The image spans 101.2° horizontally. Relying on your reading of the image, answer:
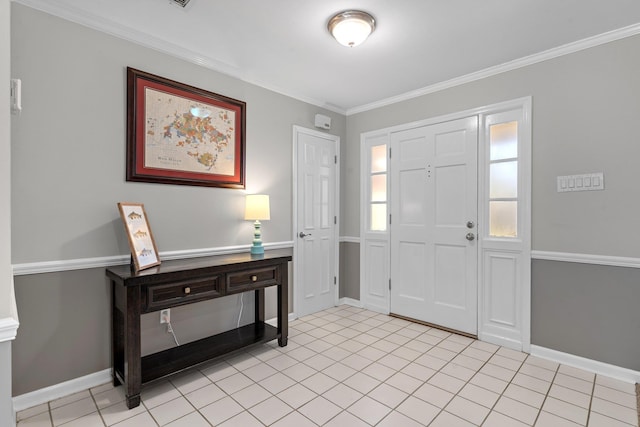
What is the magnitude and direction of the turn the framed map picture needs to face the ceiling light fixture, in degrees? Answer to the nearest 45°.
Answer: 0° — it already faces it

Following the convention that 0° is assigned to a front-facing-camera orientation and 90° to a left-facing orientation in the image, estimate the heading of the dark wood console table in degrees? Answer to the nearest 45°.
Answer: approximately 315°

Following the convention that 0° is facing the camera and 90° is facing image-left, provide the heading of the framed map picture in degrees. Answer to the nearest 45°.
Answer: approximately 315°

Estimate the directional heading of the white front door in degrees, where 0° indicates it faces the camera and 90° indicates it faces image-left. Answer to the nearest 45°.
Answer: approximately 45°
